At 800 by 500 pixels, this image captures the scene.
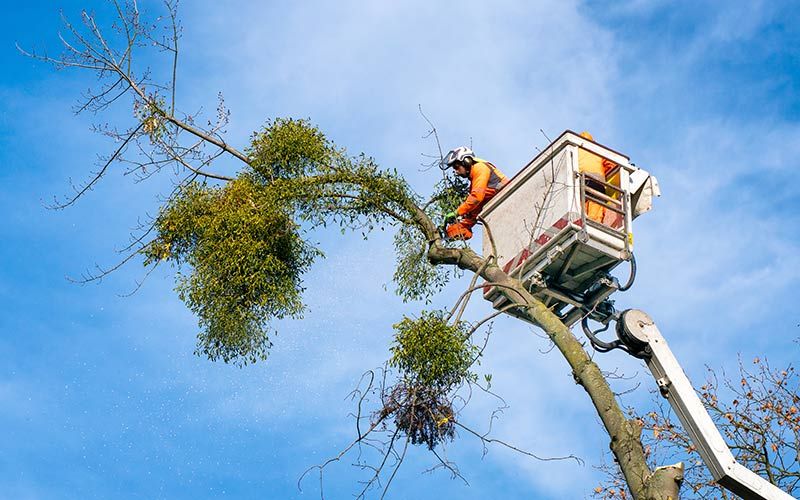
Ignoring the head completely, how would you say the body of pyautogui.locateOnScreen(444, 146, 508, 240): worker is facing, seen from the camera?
to the viewer's left

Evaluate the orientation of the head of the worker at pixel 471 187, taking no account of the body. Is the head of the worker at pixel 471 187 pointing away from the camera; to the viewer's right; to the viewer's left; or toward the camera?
to the viewer's left

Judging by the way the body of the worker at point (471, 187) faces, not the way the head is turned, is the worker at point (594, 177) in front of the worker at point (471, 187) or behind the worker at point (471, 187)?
behind
